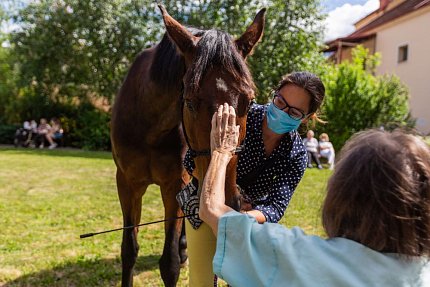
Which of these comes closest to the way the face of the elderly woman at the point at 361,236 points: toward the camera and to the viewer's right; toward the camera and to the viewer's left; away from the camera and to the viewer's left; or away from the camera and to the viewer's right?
away from the camera and to the viewer's left

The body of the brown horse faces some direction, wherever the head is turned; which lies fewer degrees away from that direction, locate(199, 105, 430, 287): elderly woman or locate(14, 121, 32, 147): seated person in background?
the elderly woman

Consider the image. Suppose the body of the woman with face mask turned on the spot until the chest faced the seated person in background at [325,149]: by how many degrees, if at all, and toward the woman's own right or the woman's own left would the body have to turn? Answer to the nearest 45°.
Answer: approximately 135° to the woman's own right

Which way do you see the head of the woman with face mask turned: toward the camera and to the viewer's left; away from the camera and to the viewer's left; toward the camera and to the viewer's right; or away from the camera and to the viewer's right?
toward the camera and to the viewer's left

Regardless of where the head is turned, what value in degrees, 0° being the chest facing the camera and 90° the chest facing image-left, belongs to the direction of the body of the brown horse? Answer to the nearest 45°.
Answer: approximately 0°

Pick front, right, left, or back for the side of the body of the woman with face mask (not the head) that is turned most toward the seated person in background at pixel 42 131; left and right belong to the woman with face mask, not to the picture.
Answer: right

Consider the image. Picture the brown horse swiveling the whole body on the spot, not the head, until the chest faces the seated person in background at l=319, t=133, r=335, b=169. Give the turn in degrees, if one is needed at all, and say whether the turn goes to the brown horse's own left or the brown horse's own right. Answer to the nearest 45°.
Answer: approximately 135° to the brown horse's own left

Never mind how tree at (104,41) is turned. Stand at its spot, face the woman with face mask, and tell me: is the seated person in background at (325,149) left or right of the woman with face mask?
left

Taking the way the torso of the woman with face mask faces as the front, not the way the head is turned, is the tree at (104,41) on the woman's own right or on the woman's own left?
on the woman's own right

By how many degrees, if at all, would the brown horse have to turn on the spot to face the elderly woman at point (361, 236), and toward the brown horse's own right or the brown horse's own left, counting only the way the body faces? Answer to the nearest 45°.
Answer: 0° — it already faces them
